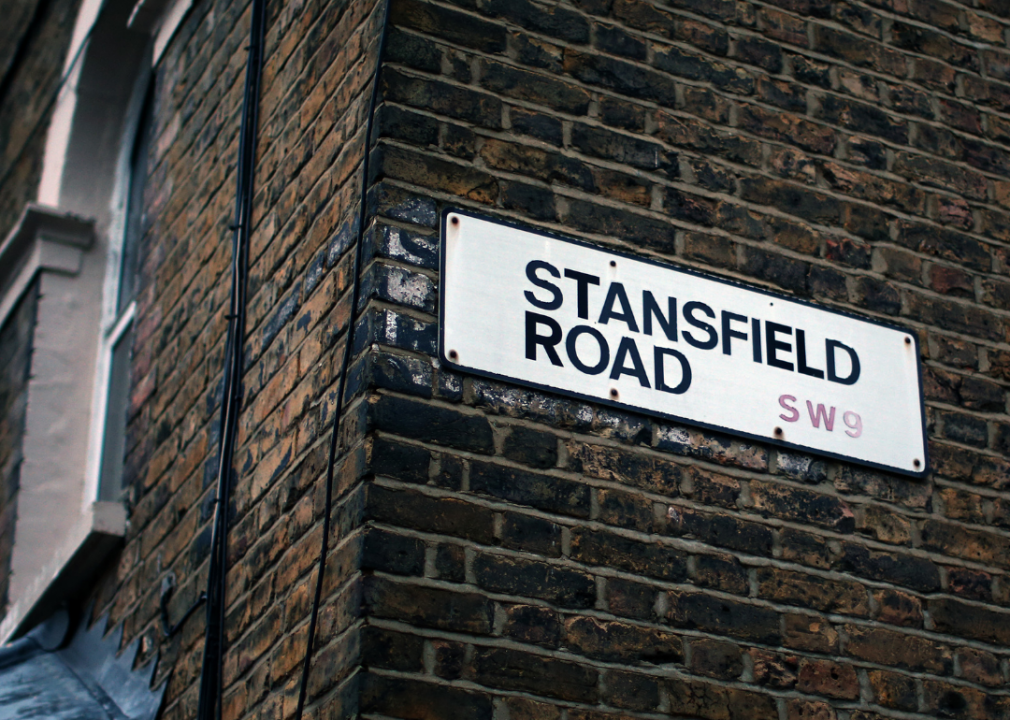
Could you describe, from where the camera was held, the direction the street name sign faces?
facing the viewer and to the right of the viewer

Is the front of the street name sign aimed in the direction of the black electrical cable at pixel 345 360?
no

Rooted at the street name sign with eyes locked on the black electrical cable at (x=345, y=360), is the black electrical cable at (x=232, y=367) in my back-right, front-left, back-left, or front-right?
front-right

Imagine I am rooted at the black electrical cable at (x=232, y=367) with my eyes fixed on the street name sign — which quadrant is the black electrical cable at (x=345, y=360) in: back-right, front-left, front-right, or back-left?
front-right

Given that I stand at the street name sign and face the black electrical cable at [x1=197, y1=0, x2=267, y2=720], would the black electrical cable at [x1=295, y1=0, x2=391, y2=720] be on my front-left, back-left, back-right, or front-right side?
front-left

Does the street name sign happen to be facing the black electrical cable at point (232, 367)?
no
